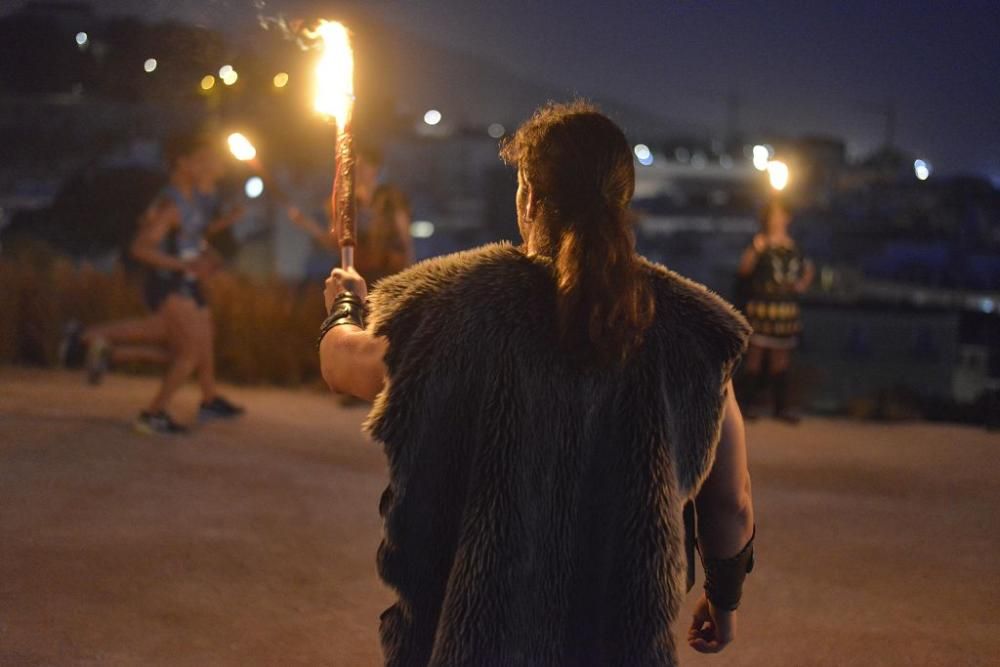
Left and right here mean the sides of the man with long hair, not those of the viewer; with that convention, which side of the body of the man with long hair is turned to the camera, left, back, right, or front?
back

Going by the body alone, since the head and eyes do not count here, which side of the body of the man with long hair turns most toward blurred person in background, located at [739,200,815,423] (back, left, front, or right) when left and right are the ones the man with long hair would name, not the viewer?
front

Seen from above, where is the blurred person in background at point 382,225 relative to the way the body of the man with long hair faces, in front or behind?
in front

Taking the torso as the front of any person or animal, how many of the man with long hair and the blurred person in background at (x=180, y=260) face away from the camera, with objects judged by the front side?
1

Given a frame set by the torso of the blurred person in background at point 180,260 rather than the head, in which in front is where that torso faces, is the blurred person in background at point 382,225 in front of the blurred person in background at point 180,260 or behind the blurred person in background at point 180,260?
in front

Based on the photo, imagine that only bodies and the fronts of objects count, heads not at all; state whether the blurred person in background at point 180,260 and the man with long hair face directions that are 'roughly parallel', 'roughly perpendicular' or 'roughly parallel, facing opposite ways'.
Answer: roughly perpendicular

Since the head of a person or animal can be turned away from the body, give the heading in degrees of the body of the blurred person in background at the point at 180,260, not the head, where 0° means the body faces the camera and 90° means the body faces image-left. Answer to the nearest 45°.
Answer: approximately 270°
